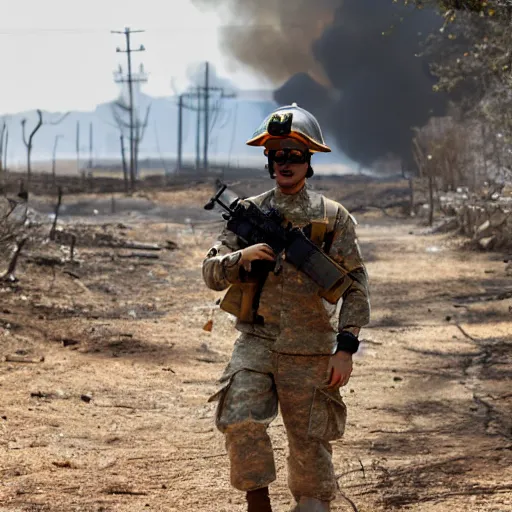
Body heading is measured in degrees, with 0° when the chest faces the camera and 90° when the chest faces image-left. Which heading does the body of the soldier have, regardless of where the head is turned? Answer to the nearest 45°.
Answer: approximately 0°
